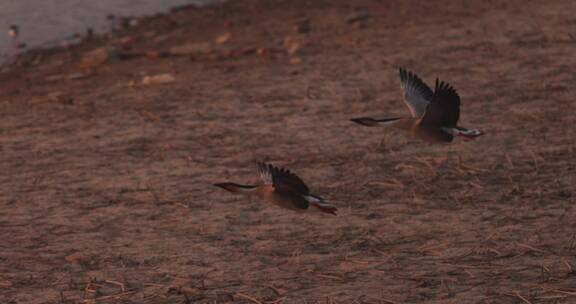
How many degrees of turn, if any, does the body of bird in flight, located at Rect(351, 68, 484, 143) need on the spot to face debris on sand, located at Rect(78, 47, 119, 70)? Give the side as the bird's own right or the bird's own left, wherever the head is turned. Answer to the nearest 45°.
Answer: approximately 45° to the bird's own right

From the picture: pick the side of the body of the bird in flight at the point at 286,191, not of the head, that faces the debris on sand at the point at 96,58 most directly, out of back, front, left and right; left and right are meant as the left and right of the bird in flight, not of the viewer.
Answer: right

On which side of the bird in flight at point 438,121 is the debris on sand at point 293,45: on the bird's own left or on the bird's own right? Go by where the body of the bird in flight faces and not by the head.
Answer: on the bird's own right

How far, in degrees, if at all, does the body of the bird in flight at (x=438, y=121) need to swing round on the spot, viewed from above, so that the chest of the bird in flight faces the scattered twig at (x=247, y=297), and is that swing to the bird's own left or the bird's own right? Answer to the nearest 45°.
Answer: approximately 45° to the bird's own left

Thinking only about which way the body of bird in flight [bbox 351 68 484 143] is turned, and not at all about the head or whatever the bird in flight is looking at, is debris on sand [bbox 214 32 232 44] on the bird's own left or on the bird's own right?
on the bird's own right

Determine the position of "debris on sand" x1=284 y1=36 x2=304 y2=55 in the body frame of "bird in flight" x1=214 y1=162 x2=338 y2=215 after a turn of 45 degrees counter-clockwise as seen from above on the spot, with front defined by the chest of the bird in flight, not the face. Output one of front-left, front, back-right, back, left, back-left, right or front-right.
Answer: back-right

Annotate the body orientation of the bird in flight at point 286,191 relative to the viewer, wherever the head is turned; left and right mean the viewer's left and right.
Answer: facing to the left of the viewer

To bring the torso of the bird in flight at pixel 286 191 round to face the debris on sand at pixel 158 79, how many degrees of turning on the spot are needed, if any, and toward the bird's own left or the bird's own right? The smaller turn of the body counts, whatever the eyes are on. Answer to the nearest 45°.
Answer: approximately 90° to the bird's own right

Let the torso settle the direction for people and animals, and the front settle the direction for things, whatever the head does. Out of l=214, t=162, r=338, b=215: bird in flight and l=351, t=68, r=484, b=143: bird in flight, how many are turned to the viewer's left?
2

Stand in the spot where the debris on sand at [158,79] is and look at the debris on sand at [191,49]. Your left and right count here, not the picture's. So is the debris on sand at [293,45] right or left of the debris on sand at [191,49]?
right

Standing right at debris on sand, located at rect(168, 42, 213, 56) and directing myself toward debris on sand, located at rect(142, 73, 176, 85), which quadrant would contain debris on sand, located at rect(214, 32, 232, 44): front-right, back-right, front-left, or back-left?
back-left

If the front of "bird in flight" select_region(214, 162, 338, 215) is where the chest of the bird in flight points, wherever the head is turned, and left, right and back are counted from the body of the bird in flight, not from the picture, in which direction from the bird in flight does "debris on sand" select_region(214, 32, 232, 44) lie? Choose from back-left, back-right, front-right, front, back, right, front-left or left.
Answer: right

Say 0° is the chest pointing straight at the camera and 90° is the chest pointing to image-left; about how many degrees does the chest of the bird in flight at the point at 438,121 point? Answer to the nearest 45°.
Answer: approximately 90°
